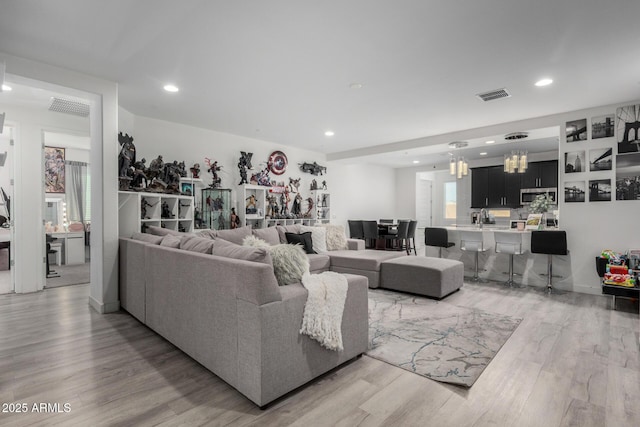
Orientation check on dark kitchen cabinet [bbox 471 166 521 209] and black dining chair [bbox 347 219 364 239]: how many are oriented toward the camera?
1

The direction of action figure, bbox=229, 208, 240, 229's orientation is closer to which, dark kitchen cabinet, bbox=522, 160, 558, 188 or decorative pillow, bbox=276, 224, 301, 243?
the decorative pillow

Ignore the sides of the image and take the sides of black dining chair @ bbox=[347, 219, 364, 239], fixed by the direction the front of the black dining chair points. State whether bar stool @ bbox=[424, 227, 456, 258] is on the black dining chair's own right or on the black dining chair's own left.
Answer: on the black dining chair's own right

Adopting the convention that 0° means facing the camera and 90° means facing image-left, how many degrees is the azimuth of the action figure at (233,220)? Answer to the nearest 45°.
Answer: approximately 0°

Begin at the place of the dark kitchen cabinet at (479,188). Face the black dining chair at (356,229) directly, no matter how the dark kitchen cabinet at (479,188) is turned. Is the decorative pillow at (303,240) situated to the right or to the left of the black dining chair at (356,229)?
left

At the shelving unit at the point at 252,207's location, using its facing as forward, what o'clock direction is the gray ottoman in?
The gray ottoman is roughly at 12 o'clock from the shelving unit.

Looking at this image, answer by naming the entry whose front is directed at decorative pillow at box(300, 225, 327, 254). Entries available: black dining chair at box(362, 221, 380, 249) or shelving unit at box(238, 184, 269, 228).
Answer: the shelving unit

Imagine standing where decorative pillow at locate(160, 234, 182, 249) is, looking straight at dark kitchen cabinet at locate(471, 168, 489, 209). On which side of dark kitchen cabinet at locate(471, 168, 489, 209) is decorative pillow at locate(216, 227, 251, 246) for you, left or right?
left

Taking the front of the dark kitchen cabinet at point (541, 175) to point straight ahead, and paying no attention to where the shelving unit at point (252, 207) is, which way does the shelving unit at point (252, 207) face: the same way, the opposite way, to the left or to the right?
to the left

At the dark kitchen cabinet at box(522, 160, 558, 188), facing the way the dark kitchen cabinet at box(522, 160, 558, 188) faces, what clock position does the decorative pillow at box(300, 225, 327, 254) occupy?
The decorative pillow is roughly at 1 o'clock from the dark kitchen cabinet.

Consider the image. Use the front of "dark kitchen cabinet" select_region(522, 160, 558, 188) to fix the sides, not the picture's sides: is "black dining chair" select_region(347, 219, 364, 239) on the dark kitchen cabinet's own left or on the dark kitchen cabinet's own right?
on the dark kitchen cabinet's own right
